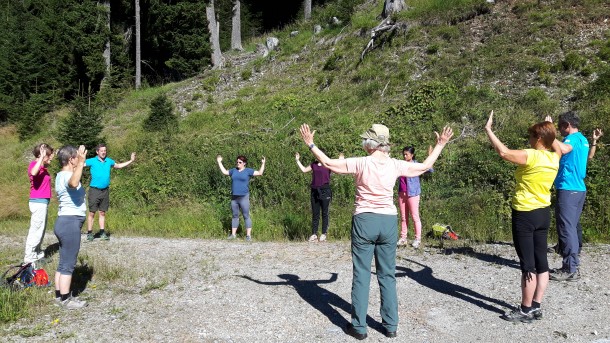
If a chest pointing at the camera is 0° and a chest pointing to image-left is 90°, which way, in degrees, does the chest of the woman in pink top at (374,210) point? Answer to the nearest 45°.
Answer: approximately 180°

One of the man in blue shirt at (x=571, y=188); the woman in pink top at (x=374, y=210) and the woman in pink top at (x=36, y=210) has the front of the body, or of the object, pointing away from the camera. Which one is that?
the woman in pink top at (x=374, y=210)

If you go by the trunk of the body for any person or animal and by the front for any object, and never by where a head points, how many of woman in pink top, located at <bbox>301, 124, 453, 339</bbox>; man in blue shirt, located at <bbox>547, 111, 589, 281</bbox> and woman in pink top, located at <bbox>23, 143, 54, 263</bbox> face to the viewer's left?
1

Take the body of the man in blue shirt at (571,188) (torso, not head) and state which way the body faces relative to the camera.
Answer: to the viewer's left

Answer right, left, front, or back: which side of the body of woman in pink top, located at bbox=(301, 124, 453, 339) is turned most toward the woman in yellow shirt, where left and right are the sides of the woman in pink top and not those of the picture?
right

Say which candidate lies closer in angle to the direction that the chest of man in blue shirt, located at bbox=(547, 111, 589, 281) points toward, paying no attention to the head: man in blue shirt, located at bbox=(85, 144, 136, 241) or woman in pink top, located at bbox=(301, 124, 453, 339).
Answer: the man in blue shirt

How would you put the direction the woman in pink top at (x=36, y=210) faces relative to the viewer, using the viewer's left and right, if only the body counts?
facing to the right of the viewer

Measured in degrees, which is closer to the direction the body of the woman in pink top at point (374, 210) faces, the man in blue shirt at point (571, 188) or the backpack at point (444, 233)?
the backpack

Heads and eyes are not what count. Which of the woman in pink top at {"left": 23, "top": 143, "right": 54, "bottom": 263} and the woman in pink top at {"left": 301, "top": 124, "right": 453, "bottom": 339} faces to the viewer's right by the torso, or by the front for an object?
the woman in pink top at {"left": 23, "top": 143, "right": 54, "bottom": 263}

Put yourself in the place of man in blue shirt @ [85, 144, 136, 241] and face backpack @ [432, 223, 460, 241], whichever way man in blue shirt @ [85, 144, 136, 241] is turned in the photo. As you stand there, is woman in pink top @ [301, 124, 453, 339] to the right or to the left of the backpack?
right

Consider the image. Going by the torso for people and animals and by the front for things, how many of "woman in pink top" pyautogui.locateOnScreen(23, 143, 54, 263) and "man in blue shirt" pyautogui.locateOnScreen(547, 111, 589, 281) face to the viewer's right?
1

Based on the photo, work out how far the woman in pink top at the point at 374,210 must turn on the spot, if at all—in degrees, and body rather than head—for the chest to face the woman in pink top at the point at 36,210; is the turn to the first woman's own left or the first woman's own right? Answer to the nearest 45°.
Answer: approximately 90° to the first woman's own left

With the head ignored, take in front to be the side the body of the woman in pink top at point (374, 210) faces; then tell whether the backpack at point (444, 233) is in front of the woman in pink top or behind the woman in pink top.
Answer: in front

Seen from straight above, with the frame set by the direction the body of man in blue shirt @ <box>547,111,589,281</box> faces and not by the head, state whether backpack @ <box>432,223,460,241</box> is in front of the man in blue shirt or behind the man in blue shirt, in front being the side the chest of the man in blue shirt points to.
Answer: in front

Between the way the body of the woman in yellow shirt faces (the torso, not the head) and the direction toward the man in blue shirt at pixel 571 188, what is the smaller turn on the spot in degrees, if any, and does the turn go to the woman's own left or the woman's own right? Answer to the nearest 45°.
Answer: approximately 45° to the woman's own right

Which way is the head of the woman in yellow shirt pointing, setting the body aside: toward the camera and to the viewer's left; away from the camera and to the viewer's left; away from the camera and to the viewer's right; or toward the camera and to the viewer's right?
away from the camera and to the viewer's left
